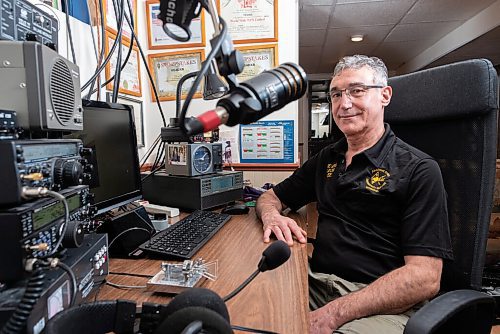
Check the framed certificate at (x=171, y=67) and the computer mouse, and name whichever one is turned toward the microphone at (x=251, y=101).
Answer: the framed certificate

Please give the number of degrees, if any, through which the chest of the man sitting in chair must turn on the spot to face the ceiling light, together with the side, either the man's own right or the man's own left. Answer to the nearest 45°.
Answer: approximately 135° to the man's own right

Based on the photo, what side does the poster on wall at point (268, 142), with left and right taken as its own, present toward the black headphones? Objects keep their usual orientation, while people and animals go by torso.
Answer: front

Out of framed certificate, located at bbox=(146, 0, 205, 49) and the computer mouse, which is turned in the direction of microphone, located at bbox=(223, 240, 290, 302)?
the framed certificate

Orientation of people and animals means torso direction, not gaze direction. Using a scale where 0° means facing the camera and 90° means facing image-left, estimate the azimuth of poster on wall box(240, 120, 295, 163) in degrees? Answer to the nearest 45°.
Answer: approximately 0°

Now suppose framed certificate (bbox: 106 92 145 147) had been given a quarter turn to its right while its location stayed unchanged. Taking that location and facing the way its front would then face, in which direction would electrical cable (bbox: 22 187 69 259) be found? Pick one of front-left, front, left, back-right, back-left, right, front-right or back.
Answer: front-left

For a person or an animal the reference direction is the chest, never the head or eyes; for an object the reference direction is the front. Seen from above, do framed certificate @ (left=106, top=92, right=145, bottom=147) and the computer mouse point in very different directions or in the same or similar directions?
very different directions

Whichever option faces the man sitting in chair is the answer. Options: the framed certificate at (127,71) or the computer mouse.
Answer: the framed certificate
